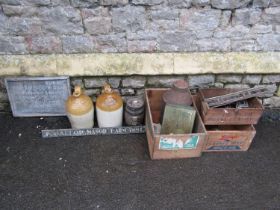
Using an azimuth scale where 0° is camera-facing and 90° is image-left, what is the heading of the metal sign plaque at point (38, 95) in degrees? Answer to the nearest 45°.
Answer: approximately 0°

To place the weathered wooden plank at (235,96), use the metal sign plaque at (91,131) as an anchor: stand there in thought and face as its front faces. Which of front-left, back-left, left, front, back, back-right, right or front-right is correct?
left

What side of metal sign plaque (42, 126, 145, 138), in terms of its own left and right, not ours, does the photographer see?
front

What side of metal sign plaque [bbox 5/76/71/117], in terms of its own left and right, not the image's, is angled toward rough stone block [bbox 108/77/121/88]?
left

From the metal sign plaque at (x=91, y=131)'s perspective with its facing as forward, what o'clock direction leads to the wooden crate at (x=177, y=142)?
The wooden crate is roughly at 10 o'clock from the metal sign plaque.

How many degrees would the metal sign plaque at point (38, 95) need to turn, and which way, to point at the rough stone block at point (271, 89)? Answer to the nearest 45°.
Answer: approximately 90° to its left

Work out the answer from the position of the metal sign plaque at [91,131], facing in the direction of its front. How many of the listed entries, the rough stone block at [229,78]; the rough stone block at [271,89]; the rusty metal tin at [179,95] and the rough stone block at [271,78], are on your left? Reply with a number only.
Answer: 4

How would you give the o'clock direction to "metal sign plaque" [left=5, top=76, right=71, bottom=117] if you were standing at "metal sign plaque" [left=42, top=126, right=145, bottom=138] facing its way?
"metal sign plaque" [left=5, top=76, right=71, bottom=117] is roughly at 4 o'clock from "metal sign plaque" [left=42, top=126, right=145, bottom=138].

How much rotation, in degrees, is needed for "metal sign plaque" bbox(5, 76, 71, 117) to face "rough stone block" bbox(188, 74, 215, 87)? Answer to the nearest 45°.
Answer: approximately 90° to its left

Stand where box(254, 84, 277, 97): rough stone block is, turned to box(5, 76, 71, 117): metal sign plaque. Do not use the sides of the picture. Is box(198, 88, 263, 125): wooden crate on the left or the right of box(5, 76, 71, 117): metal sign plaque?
left

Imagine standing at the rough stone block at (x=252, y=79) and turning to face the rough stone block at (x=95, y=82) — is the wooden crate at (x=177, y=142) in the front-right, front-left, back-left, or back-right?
front-left

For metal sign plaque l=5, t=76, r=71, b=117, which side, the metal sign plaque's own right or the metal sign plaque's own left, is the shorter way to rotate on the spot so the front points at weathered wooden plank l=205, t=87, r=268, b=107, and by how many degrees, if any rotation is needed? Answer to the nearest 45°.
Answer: approximately 45° to the metal sign plaque's own left

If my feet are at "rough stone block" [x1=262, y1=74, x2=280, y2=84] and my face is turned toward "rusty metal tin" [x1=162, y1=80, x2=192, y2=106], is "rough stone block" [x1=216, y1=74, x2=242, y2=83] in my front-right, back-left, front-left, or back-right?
front-right

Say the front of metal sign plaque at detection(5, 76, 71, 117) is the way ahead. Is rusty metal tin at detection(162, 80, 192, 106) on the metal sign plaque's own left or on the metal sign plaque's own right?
on the metal sign plaque's own left
